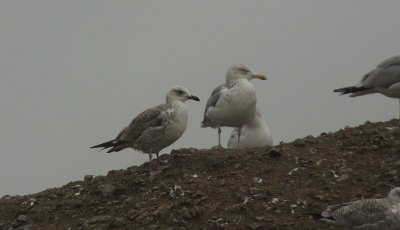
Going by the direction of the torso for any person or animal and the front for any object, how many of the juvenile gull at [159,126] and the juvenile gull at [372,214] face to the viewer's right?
2

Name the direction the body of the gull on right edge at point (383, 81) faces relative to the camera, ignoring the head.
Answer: to the viewer's right

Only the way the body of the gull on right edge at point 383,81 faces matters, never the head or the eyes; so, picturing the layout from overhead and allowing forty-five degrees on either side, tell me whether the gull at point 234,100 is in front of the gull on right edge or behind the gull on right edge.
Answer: behind

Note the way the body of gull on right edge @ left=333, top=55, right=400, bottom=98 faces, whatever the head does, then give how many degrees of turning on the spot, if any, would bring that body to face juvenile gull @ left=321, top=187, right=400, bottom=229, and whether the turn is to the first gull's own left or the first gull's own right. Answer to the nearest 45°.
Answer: approximately 90° to the first gull's own right

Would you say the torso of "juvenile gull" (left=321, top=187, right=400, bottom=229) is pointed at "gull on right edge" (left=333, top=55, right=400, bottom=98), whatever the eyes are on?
no

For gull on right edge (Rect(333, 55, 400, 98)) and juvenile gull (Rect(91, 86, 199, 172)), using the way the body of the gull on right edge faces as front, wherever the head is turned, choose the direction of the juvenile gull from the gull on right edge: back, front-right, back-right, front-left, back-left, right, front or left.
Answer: back-right

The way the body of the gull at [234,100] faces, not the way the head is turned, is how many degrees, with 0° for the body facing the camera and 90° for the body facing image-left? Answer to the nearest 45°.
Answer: approximately 315°

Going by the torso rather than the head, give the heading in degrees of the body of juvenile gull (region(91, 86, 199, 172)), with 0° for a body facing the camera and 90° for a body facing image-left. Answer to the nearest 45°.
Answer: approximately 270°

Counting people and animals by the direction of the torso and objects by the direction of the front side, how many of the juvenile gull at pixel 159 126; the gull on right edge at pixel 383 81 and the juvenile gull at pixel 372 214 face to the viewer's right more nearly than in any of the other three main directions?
3

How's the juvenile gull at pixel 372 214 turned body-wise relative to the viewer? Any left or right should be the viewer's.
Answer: facing to the right of the viewer

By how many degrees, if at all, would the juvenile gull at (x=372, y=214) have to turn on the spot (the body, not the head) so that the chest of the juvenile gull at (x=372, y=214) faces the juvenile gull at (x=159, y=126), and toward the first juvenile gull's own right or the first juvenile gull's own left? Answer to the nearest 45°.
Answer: approximately 135° to the first juvenile gull's own left
